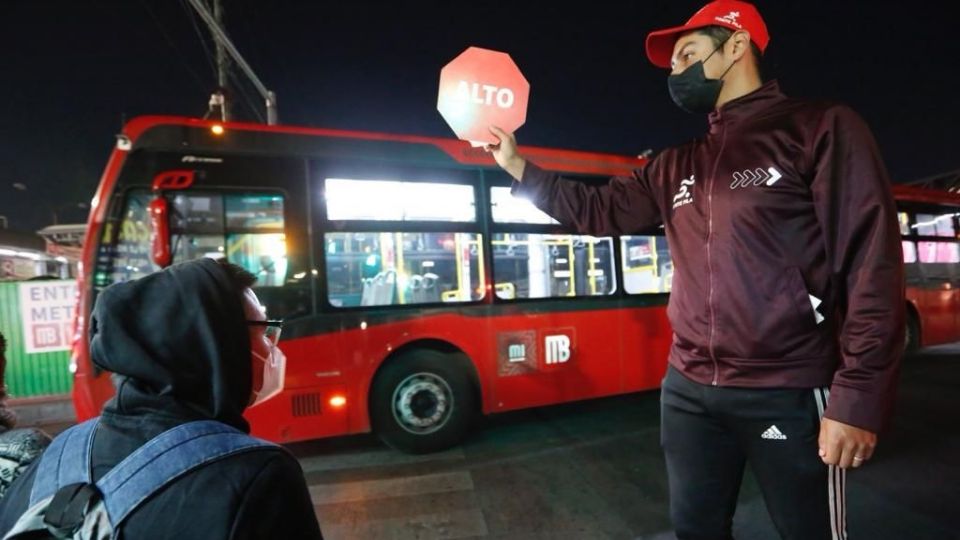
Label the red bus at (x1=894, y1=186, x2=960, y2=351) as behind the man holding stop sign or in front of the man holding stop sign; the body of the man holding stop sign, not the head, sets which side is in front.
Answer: behind

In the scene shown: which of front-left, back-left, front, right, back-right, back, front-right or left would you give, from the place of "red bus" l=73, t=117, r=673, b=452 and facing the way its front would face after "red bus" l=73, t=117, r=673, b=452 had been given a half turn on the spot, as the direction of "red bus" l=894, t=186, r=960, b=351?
front-right

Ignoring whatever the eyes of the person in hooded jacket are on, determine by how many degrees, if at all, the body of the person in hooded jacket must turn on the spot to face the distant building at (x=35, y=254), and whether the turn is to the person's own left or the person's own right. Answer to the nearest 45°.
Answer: approximately 45° to the person's own left

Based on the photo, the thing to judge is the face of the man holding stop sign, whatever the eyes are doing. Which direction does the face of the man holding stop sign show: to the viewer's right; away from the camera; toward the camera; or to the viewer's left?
to the viewer's left

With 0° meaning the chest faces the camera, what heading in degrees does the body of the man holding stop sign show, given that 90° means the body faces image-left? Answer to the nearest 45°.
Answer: approximately 45°

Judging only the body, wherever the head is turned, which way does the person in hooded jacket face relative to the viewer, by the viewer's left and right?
facing away from the viewer and to the right of the viewer

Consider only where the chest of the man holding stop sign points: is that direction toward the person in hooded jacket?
yes
